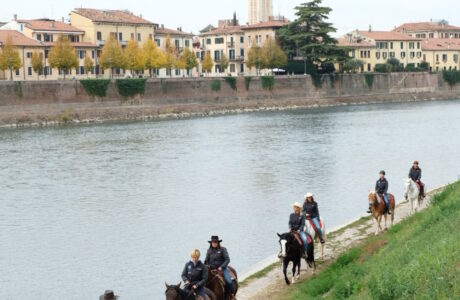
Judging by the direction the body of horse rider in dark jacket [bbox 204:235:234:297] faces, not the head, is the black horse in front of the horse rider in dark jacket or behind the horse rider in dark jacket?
behind

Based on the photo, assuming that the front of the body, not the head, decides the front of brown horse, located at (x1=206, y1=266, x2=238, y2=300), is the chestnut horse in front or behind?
behind

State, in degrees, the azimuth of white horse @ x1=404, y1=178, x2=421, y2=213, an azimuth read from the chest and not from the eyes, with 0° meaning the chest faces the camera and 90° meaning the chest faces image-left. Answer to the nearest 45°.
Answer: approximately 45°

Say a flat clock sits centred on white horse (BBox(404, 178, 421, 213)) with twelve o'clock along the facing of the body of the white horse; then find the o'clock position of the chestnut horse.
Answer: The chestnut horse is roughly at 11 o'clock from the white horse.

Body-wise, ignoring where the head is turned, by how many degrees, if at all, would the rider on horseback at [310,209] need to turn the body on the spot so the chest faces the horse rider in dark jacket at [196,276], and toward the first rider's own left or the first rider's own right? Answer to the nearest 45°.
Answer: approximately 45° to the first rider's own left
